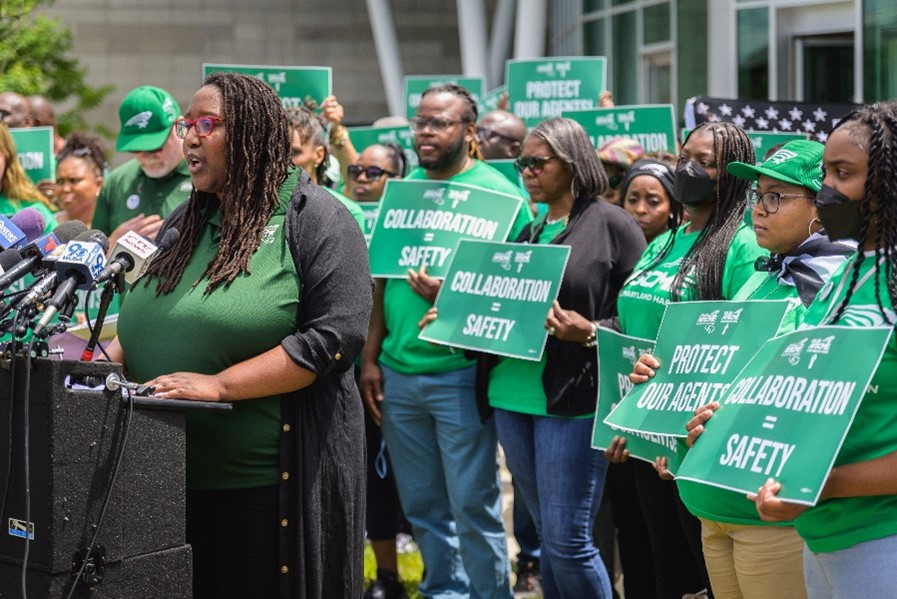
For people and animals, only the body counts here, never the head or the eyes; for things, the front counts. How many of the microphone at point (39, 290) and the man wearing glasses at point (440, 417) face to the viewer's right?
1

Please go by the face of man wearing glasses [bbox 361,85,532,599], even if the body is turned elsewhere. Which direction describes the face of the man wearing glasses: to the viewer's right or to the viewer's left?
to the viewer's left

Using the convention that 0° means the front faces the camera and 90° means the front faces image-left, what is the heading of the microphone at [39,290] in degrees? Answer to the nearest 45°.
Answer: approximately 270°

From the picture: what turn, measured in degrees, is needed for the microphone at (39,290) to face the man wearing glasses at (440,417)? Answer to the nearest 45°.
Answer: approximately 45° to its left

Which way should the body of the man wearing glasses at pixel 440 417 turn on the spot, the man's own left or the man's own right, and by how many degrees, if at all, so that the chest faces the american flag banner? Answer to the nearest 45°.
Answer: approximately 180°

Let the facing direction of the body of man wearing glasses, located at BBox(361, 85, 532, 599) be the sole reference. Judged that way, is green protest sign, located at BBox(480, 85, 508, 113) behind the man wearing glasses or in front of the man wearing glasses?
behind

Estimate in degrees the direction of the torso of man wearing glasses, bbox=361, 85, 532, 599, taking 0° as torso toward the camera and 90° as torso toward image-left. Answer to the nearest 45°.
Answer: approximately 45°
